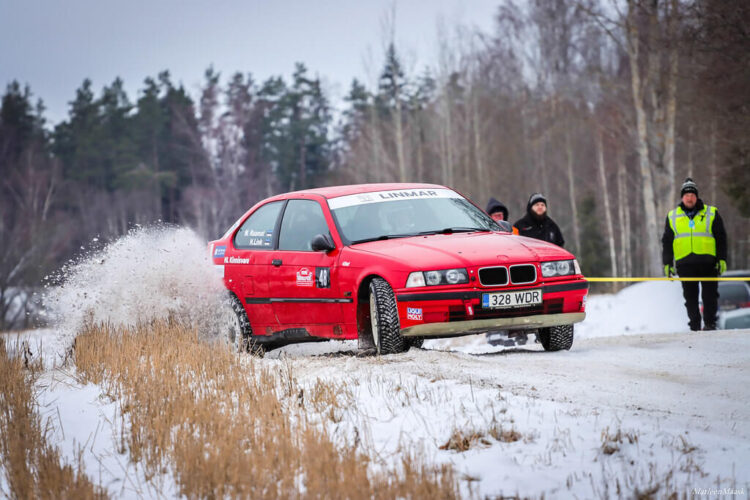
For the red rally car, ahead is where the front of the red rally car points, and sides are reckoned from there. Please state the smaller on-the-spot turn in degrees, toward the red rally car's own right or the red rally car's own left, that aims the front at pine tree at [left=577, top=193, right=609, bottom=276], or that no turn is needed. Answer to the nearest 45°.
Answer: approximately 135° to the red rally car's own left

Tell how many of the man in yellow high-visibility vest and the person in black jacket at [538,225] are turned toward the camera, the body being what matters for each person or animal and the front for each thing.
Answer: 2

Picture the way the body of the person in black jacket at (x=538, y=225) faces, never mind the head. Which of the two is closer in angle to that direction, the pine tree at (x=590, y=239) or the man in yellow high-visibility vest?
the man in yellow high-visibility vest

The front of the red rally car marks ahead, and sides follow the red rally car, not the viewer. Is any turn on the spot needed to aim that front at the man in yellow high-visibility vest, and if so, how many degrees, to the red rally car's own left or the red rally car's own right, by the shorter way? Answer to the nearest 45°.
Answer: approximately 90° to the red rally car's own left

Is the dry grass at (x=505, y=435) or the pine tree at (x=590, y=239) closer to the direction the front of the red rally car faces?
the dry grass

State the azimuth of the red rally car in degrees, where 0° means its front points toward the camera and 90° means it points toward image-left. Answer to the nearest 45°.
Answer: approximately 315°

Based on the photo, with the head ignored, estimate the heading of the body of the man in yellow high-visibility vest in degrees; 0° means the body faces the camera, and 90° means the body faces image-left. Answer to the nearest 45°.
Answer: approximately 0°

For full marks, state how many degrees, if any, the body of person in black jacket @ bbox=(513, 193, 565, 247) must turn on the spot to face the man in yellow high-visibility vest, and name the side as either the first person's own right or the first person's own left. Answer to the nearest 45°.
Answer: approximately 90° to the first person's own left

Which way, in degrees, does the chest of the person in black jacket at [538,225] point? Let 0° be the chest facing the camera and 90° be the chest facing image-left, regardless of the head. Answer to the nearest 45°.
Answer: approximately 0°

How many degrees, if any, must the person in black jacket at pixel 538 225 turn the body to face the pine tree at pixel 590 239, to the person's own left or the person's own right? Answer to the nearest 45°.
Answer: approximately 180°

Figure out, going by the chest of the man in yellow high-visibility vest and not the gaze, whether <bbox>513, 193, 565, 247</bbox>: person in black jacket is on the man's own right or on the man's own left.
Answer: on the man's own right
